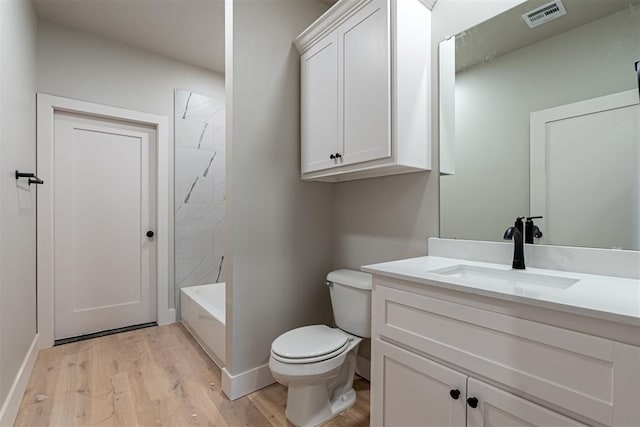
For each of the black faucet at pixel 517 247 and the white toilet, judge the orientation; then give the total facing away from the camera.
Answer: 0

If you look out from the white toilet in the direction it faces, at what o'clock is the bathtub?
The bathtub is roughly at 3 o'clock from the white toilet.

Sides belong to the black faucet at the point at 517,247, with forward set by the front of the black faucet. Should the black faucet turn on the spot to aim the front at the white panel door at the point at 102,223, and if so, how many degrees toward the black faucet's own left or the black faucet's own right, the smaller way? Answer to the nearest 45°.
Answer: approximately 45° to the black faucet's own right

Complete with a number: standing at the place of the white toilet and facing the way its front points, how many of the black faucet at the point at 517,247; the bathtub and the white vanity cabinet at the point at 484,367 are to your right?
1

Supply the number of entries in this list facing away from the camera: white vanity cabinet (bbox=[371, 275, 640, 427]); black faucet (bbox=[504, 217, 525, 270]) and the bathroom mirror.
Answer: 0

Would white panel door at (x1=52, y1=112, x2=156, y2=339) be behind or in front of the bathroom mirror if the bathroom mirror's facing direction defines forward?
in front

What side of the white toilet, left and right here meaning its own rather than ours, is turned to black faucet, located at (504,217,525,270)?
left

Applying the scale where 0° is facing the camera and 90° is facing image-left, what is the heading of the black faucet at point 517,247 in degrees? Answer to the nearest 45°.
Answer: approximately 45°

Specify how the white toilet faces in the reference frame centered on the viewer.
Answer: facing the viewer and to the left of the viewer
